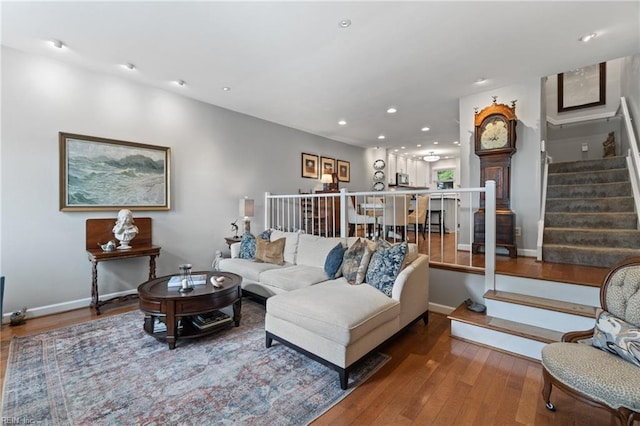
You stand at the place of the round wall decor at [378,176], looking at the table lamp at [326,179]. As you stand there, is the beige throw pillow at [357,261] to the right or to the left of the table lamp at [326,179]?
left

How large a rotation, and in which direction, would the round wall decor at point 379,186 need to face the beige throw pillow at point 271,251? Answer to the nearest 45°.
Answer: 0° — it already faces it

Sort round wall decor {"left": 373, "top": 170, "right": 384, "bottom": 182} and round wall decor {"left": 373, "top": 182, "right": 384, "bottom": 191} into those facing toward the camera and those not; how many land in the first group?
2

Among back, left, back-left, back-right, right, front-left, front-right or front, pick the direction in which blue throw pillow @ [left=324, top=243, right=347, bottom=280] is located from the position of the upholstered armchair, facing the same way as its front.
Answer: front-right

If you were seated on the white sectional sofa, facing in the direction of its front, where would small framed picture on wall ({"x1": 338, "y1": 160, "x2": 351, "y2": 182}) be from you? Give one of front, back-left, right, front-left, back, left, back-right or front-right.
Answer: back-right

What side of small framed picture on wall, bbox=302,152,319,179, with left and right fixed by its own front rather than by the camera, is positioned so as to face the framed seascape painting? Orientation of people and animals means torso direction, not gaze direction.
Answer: right

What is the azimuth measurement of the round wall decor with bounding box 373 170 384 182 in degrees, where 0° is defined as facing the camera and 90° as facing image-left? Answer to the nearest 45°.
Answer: approximately 0°

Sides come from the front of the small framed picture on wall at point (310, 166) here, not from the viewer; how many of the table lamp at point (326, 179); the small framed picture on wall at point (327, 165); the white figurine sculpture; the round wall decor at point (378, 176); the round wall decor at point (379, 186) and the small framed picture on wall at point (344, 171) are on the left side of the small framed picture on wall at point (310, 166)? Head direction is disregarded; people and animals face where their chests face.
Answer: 5

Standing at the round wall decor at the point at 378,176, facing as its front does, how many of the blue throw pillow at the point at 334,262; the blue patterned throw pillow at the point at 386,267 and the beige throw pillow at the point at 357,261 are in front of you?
3
